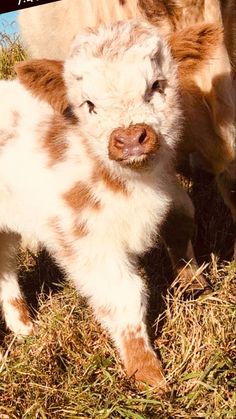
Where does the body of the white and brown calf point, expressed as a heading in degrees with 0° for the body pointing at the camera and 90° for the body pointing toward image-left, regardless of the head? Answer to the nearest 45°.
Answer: approximately 315°

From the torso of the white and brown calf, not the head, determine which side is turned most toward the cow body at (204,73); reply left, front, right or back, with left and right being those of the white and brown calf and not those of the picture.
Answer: left
